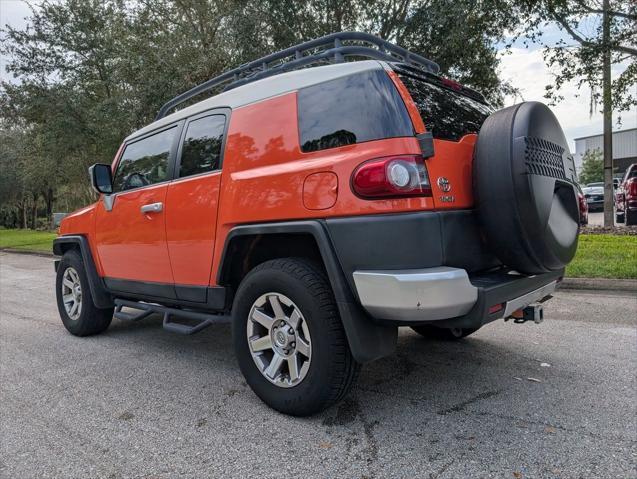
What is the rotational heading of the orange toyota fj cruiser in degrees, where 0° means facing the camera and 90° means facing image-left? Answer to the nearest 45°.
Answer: approximately 135°
